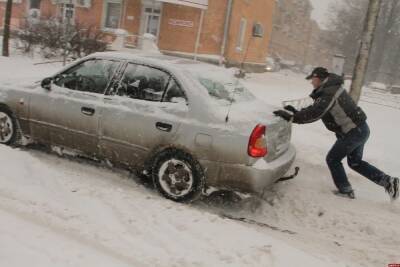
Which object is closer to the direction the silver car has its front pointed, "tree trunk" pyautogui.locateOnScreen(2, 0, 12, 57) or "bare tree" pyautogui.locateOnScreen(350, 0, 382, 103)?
the tree trunk

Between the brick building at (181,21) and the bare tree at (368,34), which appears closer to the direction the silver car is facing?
the brick building

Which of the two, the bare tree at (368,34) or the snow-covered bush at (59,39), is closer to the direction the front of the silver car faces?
the snow-covered bush

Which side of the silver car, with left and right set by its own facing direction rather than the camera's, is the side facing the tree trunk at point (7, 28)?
front

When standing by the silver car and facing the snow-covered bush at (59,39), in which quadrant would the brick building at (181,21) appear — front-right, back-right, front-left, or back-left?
front-right

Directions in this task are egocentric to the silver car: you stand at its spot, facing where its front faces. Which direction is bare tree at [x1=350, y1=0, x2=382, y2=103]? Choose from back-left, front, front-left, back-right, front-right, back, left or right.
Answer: right

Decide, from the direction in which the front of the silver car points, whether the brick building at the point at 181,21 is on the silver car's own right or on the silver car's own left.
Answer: on the silver car's own right

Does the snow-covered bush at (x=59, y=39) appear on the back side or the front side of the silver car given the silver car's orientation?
on the front side

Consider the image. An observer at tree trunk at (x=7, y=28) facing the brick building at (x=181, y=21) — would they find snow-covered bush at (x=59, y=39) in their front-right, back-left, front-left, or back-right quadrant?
front-right

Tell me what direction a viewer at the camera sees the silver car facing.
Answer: facing away from the viewer and to the left of the viewer

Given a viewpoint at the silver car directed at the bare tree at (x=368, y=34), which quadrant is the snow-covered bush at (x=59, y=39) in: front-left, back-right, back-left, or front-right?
front-left
